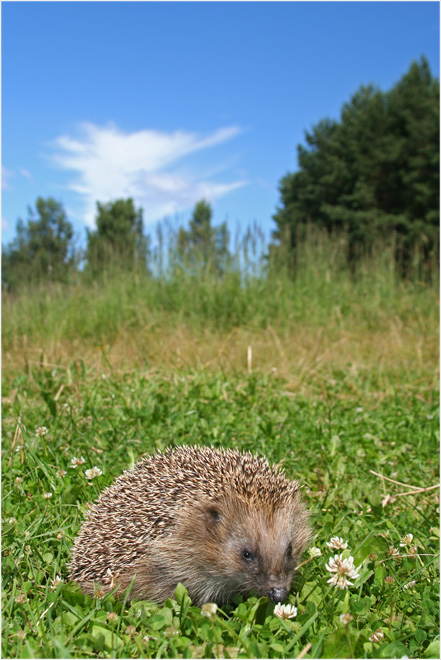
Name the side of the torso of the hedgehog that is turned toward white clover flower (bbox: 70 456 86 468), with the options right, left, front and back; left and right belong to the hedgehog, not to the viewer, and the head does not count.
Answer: back

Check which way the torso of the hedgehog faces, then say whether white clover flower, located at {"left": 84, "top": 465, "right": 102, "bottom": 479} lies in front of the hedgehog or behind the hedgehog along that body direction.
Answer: behind

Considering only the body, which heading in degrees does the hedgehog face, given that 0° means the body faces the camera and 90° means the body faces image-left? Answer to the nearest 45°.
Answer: approximately 315°

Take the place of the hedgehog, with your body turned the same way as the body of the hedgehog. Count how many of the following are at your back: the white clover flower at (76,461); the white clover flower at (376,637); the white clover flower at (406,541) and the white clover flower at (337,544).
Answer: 1

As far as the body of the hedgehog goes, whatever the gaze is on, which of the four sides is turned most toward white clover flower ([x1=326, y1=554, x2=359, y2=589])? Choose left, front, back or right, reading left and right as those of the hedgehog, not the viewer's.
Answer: front

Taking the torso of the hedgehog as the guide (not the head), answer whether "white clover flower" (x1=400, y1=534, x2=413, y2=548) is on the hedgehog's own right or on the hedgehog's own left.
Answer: on the hedgehog's own left

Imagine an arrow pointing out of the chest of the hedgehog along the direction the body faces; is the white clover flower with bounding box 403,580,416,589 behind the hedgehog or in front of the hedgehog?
in front

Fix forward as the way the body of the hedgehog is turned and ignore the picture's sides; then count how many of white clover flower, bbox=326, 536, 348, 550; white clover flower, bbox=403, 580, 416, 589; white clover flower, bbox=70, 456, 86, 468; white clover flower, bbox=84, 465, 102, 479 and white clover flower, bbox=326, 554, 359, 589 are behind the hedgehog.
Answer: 2
